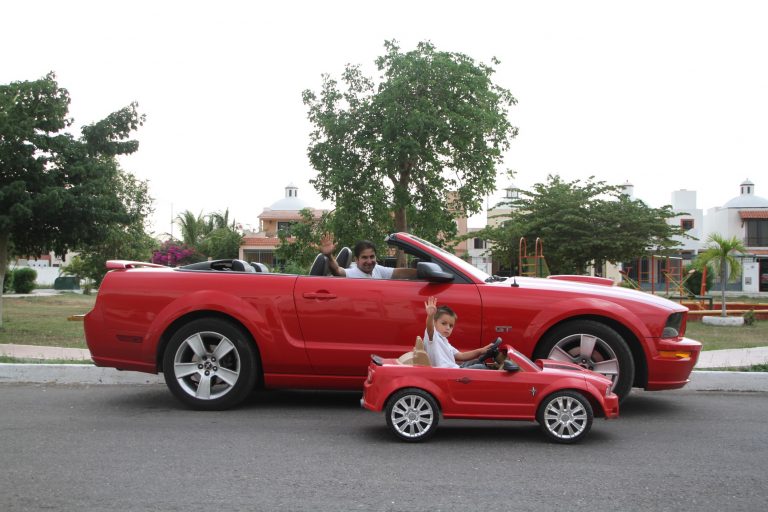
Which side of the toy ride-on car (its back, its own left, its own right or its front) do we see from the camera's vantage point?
right

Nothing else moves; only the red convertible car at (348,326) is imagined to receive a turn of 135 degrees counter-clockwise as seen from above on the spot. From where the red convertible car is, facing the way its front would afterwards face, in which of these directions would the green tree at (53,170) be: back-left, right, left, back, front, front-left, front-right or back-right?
front

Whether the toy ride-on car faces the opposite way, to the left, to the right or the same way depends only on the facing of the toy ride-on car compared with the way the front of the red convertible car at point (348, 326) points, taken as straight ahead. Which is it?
the same way

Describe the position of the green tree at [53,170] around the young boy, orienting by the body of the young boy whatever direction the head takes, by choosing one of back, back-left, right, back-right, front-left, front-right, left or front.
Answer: back

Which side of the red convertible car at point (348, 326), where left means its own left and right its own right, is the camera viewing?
right

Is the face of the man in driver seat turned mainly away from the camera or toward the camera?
toward the camera

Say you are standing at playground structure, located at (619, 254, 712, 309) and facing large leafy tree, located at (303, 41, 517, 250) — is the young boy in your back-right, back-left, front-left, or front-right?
front-left

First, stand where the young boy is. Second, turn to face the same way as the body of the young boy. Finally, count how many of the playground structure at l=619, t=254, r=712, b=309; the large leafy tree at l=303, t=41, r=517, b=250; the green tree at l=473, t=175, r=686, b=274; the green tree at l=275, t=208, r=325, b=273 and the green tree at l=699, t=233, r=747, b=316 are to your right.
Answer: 0

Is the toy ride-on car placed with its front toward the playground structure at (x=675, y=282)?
no

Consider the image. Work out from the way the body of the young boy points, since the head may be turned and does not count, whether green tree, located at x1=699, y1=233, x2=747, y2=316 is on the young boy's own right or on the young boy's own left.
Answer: on the young boy's own left

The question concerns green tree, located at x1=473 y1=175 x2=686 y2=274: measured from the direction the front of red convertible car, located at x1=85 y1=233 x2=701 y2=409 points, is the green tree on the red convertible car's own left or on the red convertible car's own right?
on the red convertible car's own left

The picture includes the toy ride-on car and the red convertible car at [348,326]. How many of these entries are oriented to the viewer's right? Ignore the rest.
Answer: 2

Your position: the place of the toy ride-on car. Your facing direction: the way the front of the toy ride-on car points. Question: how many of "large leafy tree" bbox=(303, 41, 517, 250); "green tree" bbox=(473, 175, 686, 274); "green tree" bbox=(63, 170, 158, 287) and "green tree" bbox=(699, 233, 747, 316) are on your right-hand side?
0

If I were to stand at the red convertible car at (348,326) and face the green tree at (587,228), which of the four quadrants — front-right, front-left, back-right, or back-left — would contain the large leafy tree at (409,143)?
front-left

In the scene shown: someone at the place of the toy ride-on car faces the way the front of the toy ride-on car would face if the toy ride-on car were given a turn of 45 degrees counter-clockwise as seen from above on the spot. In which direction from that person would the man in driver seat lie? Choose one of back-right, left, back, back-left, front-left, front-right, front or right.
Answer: left
